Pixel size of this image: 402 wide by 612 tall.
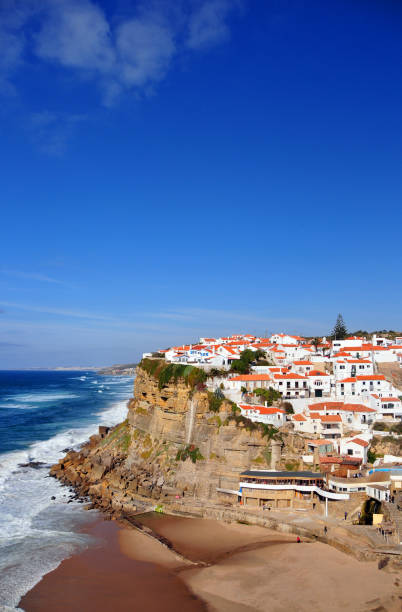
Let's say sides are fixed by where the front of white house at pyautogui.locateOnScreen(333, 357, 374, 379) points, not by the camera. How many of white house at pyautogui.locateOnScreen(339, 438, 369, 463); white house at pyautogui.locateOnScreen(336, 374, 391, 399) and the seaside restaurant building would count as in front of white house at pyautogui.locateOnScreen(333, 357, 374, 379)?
3

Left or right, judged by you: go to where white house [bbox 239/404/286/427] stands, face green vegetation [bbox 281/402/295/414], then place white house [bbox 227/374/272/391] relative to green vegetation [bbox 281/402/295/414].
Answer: left

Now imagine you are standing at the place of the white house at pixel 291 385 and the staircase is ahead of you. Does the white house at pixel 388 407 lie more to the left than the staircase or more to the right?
left

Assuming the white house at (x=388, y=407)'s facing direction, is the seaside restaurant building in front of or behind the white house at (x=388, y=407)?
in front

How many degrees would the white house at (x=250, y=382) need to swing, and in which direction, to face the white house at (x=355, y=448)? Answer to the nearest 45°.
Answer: approximately 45° to its left
